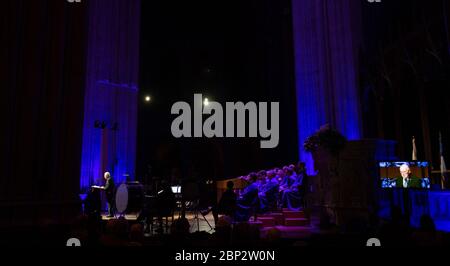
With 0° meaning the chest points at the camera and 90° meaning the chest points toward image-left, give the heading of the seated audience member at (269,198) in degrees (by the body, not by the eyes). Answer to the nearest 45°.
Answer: approximately 45°

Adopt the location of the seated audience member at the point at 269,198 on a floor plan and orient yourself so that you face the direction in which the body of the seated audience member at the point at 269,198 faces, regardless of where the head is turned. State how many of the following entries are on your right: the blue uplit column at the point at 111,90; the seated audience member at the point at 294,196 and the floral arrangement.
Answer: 1

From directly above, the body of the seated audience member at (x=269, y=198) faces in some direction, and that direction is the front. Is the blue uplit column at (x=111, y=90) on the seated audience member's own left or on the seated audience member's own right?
on the seated audience member's own right
